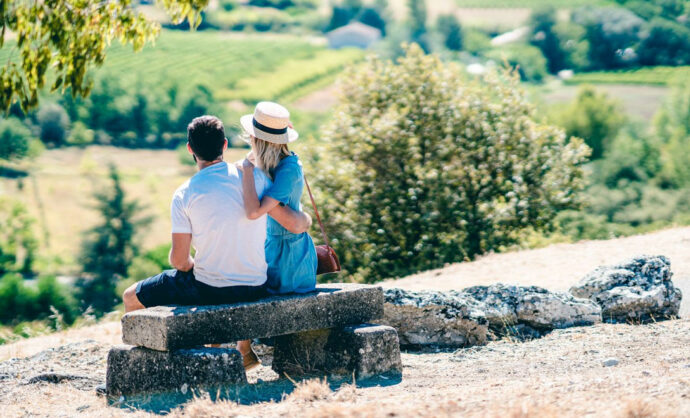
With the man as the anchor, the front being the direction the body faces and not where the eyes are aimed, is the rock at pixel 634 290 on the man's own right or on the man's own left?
on the man's own right

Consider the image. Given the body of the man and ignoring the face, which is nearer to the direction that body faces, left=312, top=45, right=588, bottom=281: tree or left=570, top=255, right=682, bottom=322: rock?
the tree

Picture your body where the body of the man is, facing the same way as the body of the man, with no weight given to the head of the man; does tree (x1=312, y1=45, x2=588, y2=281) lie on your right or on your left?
on your right

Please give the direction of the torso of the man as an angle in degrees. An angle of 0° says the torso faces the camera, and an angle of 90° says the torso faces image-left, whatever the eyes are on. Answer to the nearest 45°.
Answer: approximately 135°

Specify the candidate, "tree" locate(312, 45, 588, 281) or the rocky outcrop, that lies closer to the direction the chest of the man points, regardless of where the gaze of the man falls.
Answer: the tree

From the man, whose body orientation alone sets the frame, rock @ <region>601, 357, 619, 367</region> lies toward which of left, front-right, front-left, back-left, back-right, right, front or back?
back-right

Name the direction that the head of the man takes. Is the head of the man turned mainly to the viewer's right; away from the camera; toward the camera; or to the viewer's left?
away from the camera

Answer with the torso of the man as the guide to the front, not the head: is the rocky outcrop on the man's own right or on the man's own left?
on the man's own right
